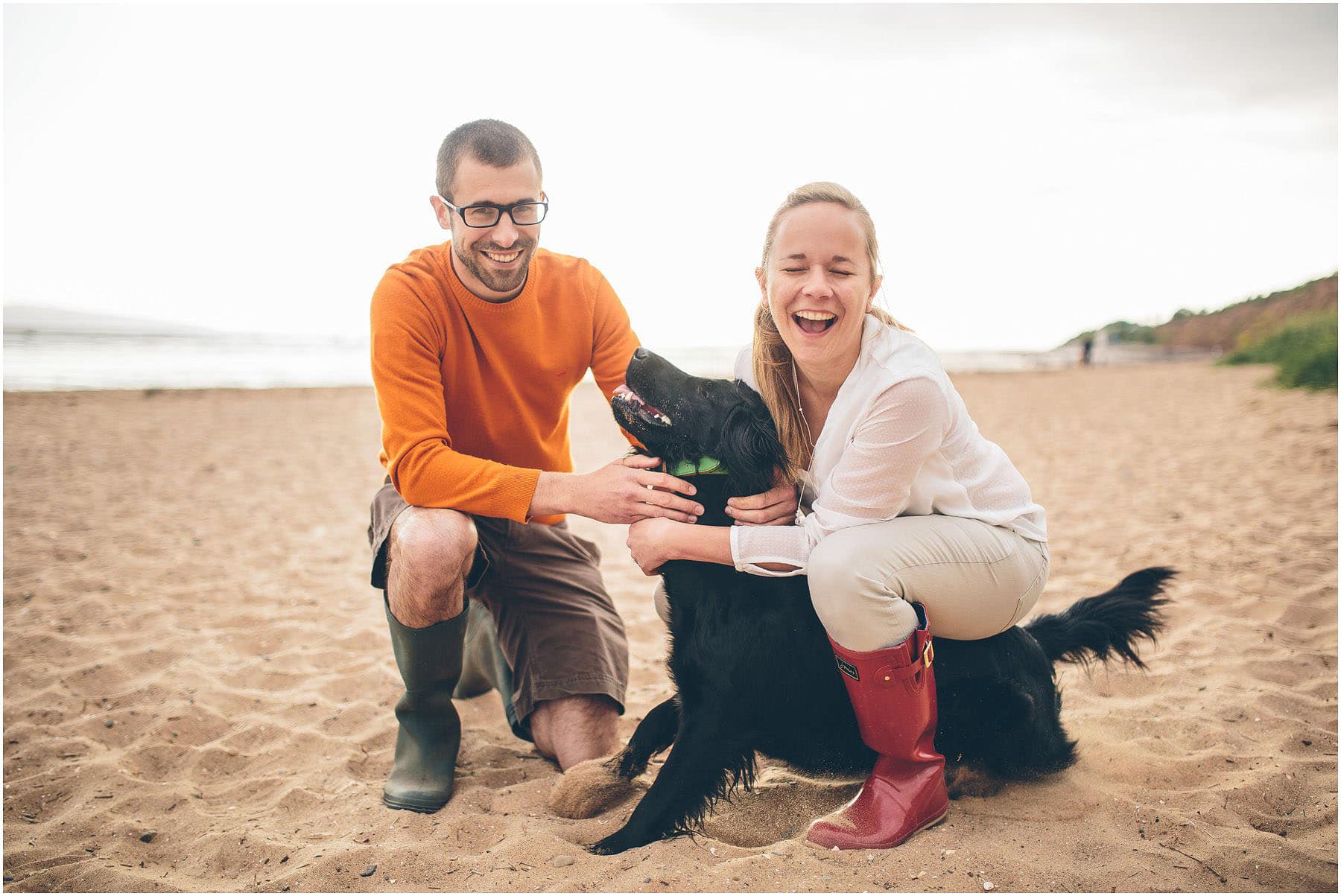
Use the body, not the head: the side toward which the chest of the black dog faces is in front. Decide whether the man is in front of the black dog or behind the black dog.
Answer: in front

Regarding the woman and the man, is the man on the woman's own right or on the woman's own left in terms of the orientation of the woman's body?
on the woman's own right

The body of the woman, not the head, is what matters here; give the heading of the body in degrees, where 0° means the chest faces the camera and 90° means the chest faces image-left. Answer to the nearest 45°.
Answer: approximately 45°

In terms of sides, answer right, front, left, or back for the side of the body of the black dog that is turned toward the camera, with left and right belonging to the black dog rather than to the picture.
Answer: left
